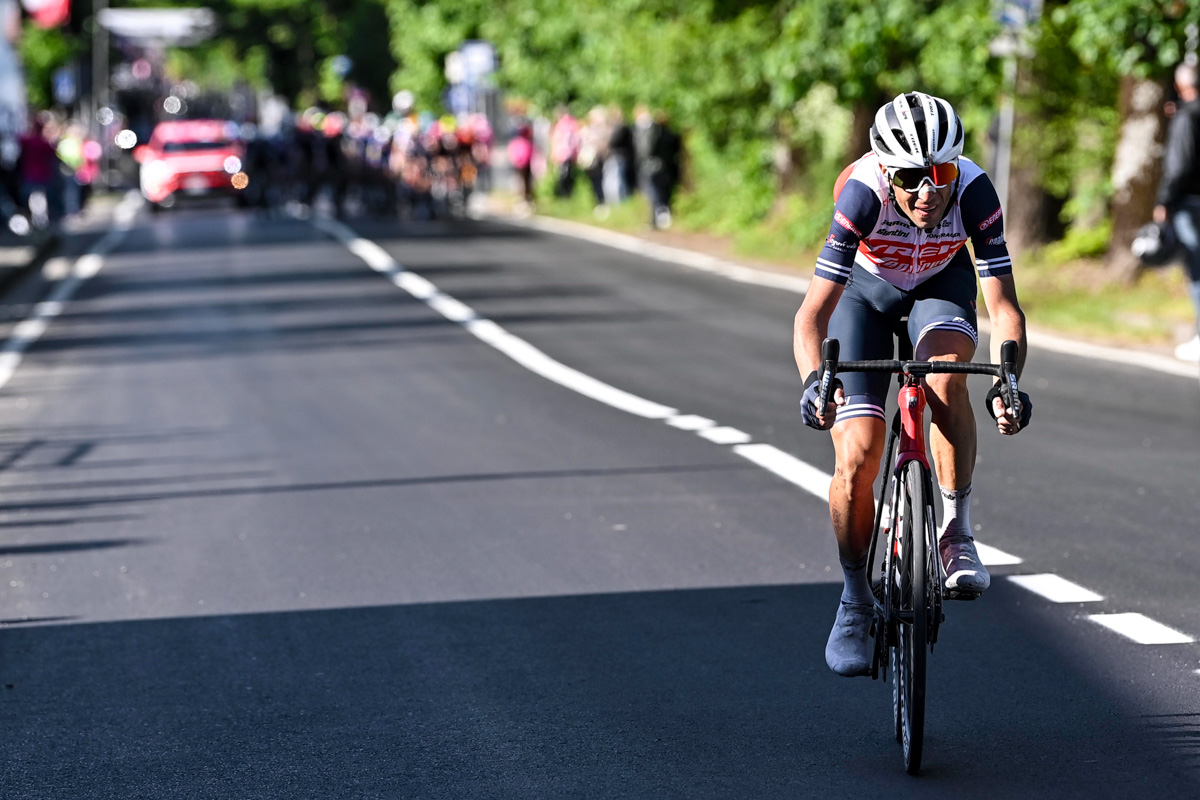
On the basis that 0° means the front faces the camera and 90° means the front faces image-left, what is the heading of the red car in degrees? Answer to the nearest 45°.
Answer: approximately 0°

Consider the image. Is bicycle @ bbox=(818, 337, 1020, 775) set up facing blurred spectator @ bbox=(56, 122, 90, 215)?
no

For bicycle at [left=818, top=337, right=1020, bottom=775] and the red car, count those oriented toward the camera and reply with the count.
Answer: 2

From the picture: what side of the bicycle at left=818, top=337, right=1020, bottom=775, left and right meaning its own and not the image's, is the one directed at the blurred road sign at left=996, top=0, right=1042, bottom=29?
back

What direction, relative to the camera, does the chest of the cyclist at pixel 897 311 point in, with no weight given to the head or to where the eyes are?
toward the camera

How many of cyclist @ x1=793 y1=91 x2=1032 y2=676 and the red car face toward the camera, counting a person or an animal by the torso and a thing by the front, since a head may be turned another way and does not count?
2

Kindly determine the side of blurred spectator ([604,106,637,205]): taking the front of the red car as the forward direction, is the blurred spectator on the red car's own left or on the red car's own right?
on the red car's own left

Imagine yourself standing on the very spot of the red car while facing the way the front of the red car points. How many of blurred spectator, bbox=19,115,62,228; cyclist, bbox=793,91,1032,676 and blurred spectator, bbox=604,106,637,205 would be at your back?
0

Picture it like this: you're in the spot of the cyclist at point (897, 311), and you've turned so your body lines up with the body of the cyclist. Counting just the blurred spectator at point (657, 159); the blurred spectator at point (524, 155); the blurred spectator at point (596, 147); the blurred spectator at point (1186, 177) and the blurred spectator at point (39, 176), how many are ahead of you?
0

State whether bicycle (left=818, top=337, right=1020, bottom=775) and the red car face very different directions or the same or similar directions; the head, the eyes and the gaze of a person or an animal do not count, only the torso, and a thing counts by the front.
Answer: same or similar directions

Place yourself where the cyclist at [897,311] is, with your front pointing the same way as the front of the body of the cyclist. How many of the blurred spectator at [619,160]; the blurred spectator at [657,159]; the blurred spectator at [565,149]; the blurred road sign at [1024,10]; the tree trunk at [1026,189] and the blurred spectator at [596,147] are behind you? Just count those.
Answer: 6

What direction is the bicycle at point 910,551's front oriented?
toward the camera

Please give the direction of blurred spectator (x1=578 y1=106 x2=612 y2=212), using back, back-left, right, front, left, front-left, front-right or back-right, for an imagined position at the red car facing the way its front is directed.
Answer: front-left

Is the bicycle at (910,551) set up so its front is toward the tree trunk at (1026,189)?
no

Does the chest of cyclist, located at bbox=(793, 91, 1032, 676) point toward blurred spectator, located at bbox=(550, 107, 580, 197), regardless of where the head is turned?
no

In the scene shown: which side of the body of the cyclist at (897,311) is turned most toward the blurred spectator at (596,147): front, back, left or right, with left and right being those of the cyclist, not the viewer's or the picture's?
back

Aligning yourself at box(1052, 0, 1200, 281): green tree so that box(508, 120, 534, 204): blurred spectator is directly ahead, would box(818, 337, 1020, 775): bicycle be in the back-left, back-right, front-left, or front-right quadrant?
back-left

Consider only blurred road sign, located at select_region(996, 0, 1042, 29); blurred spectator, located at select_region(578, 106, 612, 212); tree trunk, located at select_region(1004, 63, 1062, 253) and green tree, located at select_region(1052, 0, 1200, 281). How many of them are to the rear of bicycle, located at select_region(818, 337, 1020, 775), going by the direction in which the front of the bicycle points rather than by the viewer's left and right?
4

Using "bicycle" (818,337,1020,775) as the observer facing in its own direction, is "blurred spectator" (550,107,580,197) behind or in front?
behind
